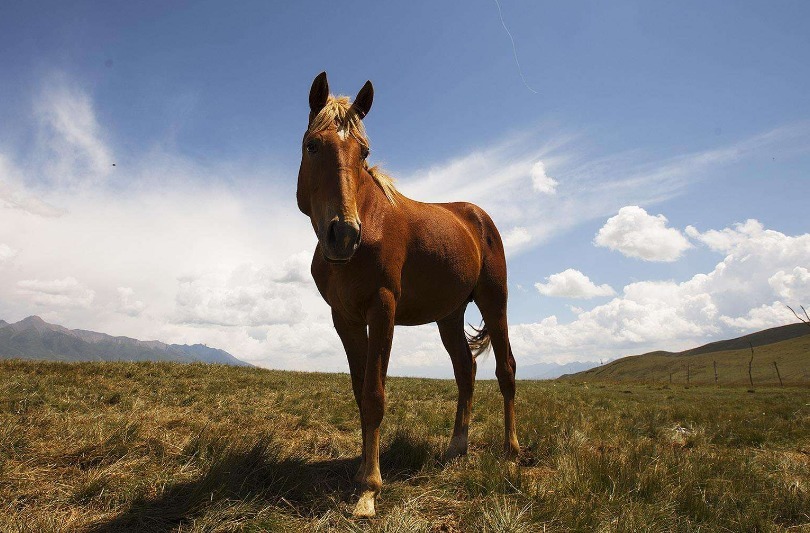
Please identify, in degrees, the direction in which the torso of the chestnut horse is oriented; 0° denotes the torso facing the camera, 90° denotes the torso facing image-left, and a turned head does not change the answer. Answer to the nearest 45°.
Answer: approximately 45°
